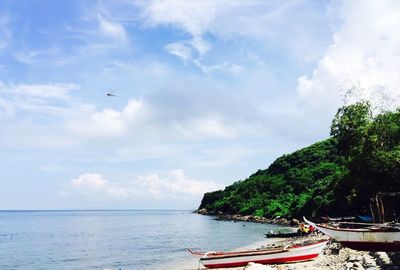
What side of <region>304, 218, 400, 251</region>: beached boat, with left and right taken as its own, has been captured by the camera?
left
